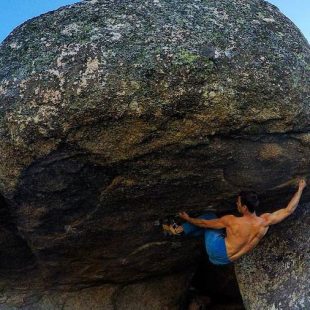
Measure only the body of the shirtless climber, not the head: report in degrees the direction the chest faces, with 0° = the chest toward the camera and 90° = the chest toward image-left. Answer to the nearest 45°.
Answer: approximately 135°
